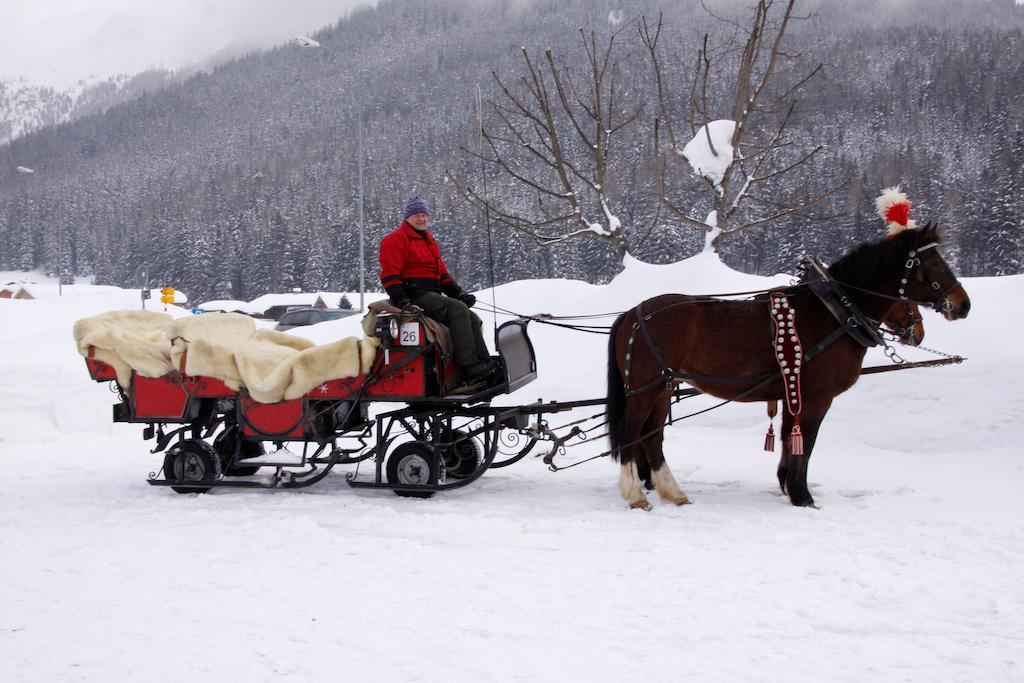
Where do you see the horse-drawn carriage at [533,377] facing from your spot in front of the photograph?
facing to the right of the viewer

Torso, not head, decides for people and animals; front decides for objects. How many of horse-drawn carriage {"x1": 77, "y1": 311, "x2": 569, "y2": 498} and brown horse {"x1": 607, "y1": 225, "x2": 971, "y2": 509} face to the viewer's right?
2

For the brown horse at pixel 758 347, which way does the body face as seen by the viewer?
to the viewer's right

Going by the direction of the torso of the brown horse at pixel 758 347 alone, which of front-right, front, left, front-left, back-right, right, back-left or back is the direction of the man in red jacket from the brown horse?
back

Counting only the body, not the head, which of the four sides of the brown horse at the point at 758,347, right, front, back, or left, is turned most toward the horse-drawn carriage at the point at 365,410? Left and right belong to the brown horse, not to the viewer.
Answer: back
